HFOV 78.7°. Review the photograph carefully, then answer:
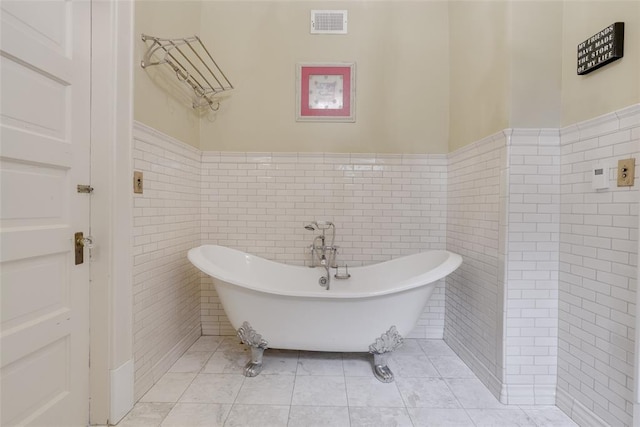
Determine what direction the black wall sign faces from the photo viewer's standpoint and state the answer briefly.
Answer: facing the viewer and to the left of the viewer

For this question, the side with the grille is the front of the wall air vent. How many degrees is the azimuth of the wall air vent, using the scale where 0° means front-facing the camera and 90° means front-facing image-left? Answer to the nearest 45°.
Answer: approximately 0°

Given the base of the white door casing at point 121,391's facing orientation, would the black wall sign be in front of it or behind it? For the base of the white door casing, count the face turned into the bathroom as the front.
in front

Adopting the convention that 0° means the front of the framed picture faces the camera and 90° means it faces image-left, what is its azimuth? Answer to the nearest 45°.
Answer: approximately 0°

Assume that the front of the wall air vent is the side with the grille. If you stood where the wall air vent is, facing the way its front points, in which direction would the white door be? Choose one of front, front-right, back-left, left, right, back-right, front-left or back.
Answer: front-right

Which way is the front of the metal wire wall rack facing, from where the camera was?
facing to the right of the viewer

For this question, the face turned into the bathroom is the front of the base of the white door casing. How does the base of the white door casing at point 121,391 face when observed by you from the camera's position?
facing the viewer and to the right of the viewer
